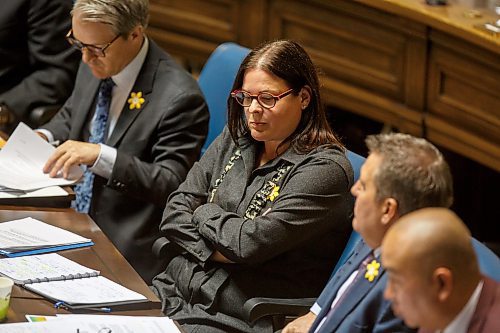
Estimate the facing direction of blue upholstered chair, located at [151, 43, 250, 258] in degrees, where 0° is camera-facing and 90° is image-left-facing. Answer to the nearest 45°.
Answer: approximately 45°

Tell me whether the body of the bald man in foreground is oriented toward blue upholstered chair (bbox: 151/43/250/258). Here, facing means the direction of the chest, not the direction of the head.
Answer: no

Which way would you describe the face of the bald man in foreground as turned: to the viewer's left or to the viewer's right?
to the viewer's left

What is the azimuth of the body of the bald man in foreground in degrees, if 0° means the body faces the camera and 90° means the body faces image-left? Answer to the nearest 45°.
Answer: approximately 90°

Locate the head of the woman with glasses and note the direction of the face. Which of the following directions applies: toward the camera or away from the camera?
toward the camera

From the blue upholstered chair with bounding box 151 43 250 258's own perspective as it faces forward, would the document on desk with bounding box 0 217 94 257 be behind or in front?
in front

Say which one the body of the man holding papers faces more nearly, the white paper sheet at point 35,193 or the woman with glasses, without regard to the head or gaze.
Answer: the white paper sheet

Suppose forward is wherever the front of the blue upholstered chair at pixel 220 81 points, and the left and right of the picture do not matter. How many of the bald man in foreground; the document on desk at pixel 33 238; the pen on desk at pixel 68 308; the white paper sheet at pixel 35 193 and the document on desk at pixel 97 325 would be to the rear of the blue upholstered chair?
0

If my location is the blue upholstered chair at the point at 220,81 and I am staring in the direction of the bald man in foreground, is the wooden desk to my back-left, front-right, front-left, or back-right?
front-right

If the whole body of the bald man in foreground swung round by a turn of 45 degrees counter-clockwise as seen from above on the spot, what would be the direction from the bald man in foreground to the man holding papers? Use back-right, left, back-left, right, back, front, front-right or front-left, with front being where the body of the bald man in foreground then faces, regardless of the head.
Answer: right

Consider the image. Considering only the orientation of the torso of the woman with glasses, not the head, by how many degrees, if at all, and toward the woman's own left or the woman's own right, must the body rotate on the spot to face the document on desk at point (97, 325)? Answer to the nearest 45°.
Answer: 0° — they already face it

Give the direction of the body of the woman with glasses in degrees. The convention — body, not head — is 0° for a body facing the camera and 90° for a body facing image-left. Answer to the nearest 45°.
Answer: approximately 45°

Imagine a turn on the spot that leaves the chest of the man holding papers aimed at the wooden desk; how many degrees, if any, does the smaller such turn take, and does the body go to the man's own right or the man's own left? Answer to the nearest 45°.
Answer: approximately 45° to the man's own left

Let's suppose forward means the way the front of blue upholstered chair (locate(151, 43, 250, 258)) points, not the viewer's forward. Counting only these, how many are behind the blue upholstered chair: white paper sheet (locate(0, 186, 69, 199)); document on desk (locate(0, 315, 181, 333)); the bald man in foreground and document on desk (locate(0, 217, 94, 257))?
0

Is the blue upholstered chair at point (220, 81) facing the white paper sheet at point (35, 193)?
yes

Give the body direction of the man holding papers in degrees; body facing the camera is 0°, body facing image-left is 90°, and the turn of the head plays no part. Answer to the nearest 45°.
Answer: approximately 45°

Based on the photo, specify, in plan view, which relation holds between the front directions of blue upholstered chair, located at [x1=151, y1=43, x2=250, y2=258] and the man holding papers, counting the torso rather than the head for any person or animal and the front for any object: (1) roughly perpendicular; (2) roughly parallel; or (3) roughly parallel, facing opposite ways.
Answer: roughly parallel
